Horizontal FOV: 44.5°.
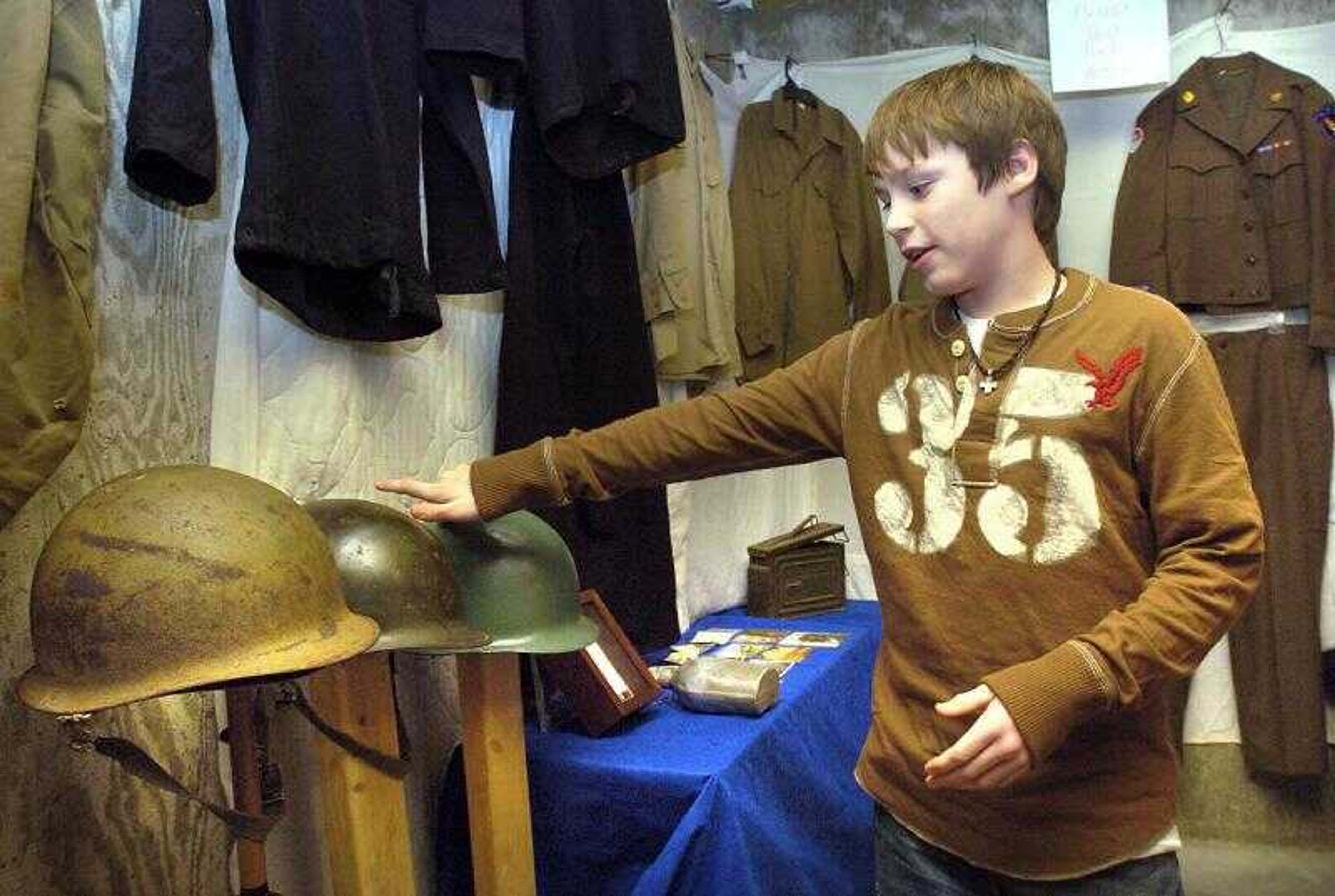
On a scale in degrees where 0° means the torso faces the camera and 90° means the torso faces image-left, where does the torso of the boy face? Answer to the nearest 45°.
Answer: approximately 45°

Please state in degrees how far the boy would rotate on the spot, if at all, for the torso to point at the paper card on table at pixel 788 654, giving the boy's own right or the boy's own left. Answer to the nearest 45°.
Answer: approximately 135° to the boy's own right

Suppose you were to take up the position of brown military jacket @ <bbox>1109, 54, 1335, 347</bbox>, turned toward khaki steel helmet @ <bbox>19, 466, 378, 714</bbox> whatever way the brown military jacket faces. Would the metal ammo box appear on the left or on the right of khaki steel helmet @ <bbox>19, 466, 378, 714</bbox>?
right

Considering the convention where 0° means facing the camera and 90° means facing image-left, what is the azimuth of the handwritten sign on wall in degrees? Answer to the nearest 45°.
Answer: approximately 0°
